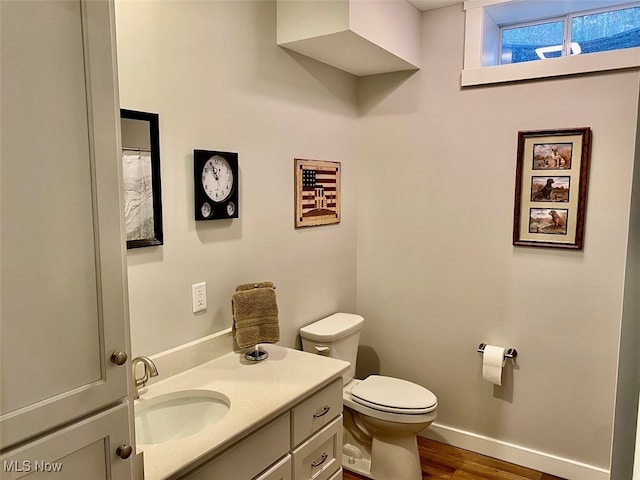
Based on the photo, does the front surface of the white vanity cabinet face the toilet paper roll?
no

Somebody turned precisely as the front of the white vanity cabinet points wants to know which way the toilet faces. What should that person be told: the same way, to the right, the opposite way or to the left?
the same way

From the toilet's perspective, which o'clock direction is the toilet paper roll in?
The toilet paper roll is roughly at 10 o'clock from the toilet.

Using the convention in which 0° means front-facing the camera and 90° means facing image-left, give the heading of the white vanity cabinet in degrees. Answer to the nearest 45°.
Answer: approximately 315°

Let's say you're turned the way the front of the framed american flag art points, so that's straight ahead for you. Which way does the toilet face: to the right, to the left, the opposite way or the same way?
the same way

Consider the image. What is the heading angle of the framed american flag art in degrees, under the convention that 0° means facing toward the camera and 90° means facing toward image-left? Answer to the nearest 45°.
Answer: approximately 315°

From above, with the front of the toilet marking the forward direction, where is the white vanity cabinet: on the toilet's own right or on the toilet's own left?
on the toilet's own right

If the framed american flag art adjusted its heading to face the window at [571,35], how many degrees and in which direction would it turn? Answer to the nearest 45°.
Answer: approximately 45° to its left

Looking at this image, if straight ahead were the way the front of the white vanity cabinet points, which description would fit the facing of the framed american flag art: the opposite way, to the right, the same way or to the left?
the same way

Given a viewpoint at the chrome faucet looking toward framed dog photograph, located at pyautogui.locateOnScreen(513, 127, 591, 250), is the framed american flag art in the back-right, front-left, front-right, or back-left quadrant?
front-left

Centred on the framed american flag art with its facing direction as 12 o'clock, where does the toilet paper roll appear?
The toilet paper roll is roughly at 11 o'clock from the framed american flag art.

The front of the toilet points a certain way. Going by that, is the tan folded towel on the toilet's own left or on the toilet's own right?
on the toilet's own right

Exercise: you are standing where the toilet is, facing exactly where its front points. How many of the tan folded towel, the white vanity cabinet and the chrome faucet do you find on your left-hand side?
0

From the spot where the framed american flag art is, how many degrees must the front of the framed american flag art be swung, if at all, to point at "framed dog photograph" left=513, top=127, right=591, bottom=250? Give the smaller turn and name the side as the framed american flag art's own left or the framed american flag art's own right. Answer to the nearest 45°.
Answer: approximately 45° to the framed american flag art's own left
